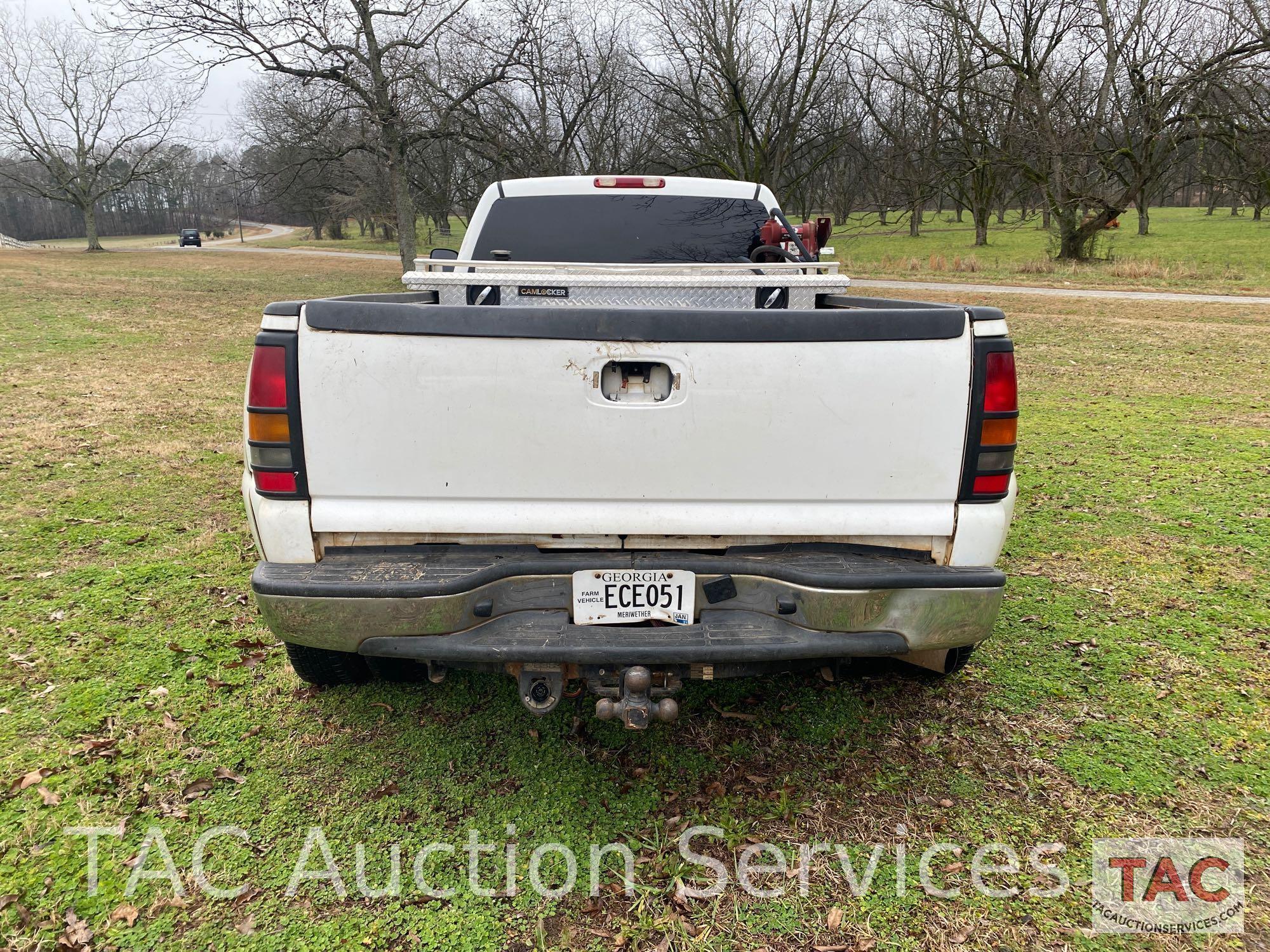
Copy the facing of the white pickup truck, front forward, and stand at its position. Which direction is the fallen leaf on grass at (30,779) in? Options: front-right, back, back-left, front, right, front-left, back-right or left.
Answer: left

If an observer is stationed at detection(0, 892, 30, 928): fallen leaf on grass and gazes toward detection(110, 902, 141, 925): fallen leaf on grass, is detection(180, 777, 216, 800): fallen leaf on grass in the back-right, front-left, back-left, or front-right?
front-left

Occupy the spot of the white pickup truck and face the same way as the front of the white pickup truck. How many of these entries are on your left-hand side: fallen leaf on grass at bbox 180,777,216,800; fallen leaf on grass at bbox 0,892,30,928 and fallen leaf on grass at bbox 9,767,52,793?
3

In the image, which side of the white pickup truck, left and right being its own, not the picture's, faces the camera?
back
